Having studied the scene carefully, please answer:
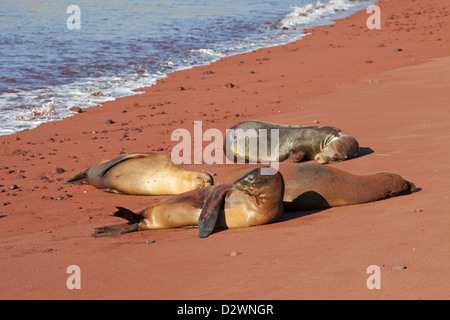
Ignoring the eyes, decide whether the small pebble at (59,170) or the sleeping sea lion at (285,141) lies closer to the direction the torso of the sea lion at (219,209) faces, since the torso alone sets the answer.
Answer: the sleeping sea lion

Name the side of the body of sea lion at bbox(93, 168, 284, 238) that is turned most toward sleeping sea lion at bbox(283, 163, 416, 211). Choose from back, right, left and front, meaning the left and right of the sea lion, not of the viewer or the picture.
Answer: front

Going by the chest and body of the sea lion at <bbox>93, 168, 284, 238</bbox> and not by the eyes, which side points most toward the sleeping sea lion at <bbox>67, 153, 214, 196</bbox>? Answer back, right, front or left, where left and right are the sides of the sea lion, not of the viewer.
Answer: left

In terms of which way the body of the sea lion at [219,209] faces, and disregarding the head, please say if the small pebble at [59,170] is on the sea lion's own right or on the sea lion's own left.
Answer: on the sea lion's own left

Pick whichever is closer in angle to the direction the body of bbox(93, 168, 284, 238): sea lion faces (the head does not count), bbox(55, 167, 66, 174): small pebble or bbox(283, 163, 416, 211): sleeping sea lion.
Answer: the sleeping sea lion

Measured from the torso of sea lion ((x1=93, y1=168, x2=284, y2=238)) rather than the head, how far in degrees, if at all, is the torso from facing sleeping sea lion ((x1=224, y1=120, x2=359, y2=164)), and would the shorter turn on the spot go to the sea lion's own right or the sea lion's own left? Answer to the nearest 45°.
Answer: approximately 90° to the sea lion's own left

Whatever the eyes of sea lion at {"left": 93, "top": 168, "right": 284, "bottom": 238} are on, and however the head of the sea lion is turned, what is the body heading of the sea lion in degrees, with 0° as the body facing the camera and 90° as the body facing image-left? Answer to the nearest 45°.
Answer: approximately 270°

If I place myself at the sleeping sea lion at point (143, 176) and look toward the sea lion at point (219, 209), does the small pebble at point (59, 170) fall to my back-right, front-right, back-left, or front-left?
back-right
